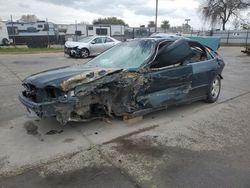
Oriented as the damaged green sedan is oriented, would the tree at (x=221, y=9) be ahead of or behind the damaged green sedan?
behind

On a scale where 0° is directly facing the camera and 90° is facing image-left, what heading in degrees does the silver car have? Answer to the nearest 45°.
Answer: approximately 45°

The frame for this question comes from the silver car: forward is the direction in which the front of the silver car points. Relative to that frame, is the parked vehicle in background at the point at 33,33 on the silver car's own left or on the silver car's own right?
on the silver car's own right

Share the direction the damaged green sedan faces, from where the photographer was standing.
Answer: facing the viewer and to the left of the viewer

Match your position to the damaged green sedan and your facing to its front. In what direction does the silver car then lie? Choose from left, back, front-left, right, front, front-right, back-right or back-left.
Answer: back-right

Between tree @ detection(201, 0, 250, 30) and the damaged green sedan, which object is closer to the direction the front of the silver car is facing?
the damaged green sedan

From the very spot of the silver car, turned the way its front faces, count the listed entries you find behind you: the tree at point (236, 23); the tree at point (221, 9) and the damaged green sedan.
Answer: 2

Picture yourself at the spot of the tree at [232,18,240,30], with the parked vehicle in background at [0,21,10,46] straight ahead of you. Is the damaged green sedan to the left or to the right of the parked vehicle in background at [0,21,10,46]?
left

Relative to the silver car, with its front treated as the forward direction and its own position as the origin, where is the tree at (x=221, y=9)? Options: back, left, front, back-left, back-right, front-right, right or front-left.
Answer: back

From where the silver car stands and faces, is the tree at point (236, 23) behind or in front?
behind

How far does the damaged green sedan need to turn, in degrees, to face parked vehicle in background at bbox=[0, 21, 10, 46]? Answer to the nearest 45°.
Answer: approximately 90° to its right

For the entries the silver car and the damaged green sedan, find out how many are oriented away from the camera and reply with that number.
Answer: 0
